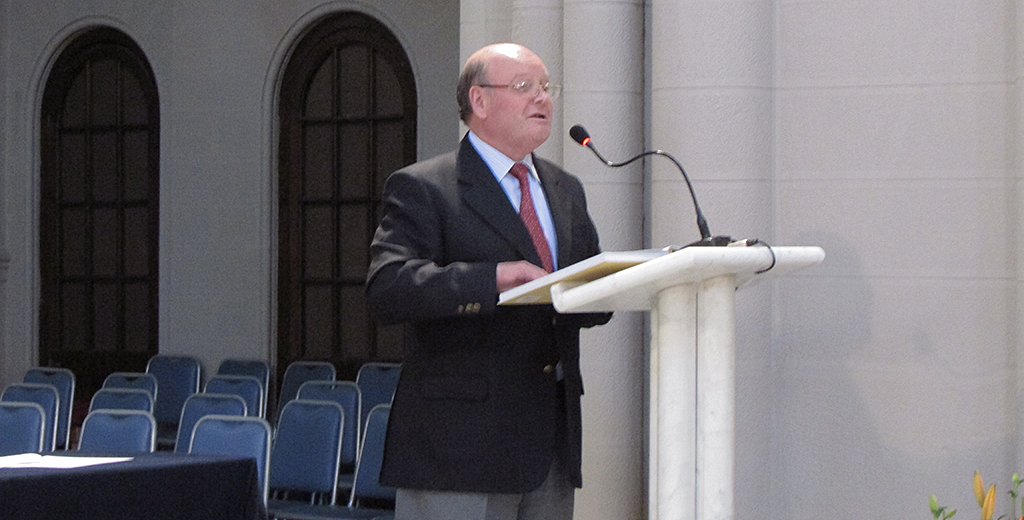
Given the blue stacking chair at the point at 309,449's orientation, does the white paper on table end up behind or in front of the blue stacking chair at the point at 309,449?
in front

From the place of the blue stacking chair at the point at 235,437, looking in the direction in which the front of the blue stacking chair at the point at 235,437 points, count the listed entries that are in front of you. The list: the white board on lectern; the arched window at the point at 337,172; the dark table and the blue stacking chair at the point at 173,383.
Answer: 2

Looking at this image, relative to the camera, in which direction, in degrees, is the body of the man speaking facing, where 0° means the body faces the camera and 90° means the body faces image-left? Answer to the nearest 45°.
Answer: approximately 315°

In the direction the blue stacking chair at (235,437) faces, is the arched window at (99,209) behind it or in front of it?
behind

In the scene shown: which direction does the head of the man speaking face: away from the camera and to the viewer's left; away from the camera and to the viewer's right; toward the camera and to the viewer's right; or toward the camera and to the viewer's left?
toward the camera and to the viewer's right

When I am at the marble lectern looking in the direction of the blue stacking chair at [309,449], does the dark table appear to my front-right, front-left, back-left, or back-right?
front-left

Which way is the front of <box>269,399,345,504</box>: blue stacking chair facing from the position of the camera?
facing the viewer and to the left of the viewer

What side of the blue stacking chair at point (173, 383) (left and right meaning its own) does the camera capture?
front
